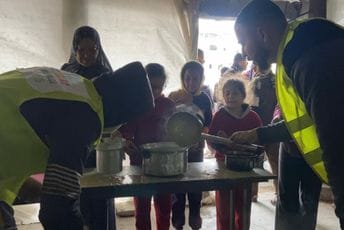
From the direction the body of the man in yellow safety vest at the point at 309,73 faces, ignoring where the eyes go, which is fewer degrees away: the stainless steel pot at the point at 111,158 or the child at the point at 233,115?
the stainless steel pot

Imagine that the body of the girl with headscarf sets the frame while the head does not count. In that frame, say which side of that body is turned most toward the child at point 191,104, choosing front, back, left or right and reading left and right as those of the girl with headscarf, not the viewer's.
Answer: left

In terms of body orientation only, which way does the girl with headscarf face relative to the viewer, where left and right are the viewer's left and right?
facing the viewer

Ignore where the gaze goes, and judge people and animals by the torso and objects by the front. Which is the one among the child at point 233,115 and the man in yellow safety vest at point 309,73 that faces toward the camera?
the child

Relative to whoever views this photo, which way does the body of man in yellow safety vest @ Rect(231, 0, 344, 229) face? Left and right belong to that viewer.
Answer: facing to the left of the viewer

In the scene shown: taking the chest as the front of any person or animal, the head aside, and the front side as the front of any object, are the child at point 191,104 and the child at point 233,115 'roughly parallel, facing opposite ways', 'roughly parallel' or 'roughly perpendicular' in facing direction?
roughly parallel

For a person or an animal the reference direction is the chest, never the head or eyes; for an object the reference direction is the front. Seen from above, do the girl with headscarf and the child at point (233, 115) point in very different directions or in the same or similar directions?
same or similar directions

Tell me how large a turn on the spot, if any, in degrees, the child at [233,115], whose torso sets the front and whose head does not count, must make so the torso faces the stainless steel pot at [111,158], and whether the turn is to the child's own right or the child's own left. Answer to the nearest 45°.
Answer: approximately 45° to the child's own right

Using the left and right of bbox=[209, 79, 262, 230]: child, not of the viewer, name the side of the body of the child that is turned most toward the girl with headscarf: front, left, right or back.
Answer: right

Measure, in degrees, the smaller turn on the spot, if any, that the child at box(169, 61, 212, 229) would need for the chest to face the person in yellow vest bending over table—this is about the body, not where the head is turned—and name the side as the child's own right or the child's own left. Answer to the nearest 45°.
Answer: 0° — they already face them

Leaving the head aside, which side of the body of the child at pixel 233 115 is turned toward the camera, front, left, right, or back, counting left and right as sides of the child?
front

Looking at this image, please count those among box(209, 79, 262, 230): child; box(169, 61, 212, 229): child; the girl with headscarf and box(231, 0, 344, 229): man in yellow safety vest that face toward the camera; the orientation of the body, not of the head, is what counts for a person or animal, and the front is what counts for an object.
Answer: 3
